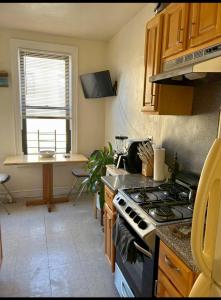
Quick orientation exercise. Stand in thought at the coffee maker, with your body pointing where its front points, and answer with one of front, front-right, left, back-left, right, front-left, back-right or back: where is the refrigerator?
left

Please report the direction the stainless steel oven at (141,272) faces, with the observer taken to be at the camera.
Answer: facing the viewer and to the left of the viewer

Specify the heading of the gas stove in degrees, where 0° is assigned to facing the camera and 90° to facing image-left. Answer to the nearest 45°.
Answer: approximately 45°

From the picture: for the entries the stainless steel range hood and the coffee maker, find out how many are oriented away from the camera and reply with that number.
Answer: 0

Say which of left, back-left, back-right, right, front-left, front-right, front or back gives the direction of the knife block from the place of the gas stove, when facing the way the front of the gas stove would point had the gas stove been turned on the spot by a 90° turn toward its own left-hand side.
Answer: back-left

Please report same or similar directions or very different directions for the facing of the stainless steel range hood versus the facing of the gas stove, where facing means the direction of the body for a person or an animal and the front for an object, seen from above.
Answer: same or similar directions

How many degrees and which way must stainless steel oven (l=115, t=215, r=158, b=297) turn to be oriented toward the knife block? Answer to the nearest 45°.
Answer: approximately 135° to its right

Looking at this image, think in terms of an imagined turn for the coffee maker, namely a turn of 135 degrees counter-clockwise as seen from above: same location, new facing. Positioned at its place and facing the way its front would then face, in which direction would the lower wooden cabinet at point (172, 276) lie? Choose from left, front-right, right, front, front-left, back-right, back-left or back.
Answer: front-right

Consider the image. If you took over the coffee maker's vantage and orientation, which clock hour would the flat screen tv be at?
The flat screen tv is roughly at 2 o'clock from the coffee maker.

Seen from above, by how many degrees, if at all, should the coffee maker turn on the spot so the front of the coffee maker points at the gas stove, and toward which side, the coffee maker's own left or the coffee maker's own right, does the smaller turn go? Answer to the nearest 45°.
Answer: approximately 90° to the coffee maker's own left

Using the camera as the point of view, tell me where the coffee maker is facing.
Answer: facing to the left of the viewer

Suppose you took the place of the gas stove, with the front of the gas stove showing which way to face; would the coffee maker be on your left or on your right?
on your right

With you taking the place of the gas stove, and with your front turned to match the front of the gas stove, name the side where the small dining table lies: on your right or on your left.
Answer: on your right
